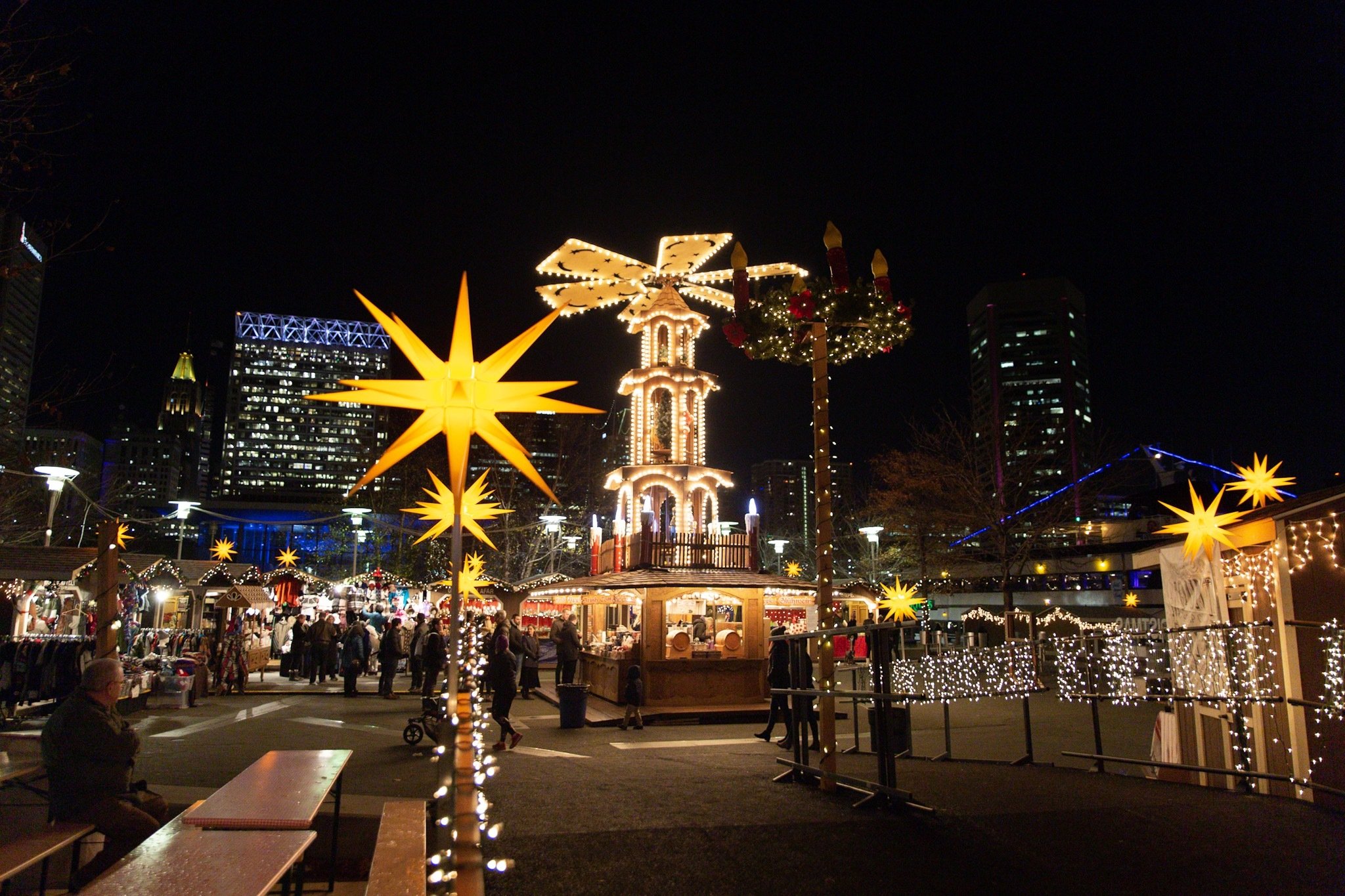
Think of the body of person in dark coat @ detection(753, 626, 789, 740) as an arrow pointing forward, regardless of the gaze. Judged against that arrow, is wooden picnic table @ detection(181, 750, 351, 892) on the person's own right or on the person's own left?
on the person's own left

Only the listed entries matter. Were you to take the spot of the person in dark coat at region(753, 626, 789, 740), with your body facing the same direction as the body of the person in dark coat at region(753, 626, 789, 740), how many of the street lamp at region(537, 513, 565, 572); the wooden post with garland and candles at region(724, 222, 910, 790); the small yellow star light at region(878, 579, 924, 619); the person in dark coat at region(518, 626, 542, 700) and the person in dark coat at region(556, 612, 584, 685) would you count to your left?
1

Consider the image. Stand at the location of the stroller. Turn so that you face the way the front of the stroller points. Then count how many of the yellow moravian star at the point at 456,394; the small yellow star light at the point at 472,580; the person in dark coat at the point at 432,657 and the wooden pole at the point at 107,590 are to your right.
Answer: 2

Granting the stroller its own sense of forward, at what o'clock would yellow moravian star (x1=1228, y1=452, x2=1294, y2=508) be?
The yellow moravian star is roughly at 7 o'clock from the stroller.

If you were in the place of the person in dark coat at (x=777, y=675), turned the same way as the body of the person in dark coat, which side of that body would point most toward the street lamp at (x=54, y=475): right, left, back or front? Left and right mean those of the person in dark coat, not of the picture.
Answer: front

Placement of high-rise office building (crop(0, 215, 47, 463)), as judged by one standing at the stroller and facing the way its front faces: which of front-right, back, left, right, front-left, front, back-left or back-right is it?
front

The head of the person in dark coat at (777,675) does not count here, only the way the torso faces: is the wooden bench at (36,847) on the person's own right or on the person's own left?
on the person's own left

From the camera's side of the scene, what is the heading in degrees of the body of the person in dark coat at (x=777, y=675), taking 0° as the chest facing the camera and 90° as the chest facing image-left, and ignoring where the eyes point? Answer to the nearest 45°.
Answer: approximately 90°

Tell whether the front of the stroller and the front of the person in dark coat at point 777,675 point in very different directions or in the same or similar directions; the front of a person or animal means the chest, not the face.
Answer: same or similar directions

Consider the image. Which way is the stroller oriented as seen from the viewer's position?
to the viewer's left

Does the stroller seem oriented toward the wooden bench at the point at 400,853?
no

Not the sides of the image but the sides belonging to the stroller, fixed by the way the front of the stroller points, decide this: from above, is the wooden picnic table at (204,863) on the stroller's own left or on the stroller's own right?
on the stroller's own left

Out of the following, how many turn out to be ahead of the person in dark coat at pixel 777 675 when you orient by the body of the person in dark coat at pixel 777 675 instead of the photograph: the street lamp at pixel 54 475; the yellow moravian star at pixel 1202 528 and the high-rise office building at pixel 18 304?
2

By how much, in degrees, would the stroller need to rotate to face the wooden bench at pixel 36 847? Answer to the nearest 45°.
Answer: approximately 90° to its left
